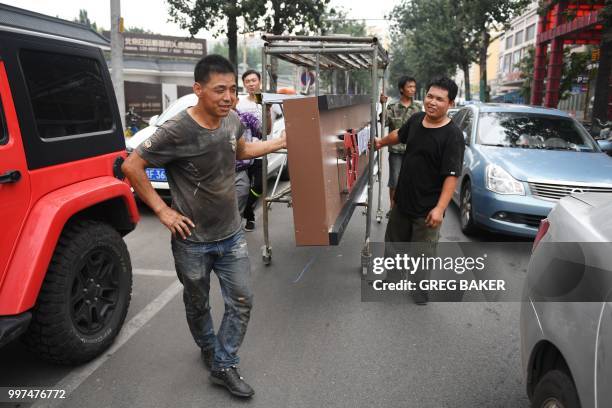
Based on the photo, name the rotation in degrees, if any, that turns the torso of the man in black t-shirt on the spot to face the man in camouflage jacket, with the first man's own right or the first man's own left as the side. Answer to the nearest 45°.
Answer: approximately 135° to the first man's own right

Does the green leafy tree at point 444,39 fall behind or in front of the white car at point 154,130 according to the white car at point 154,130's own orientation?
behind

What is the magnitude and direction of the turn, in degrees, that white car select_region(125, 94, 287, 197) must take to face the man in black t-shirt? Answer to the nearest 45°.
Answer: approximately 90° to its left

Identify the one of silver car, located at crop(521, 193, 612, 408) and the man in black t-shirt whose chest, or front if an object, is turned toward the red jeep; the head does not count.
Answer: the man in black t-shirt

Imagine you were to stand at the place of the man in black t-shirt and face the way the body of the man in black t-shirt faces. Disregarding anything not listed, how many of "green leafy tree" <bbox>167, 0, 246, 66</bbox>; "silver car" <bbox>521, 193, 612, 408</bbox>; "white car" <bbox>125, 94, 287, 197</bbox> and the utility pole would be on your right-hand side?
3

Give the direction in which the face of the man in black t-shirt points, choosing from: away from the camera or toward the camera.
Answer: toward the camera

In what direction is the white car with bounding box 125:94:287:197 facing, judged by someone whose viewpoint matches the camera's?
facing the viewer and to the left of the viewer

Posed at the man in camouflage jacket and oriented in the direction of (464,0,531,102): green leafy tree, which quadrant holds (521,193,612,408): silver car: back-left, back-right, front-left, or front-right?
back-right

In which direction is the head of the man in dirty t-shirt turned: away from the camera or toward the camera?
toward the camera

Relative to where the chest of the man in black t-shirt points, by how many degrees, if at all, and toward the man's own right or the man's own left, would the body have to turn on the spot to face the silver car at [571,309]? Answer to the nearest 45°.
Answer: approximately 45° to the man's own left

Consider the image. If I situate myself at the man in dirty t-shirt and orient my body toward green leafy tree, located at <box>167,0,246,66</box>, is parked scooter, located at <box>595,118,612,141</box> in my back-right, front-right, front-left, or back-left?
front-right

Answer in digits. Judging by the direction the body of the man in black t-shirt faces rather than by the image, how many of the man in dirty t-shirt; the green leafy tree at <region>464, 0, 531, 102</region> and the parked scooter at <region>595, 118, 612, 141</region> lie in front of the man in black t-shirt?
1
